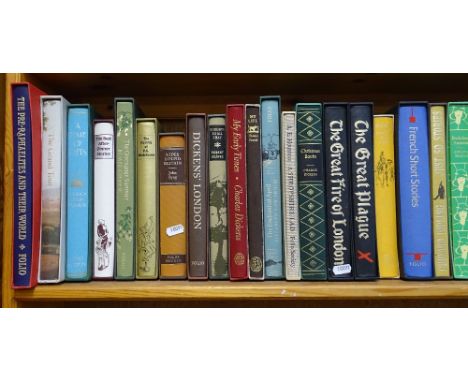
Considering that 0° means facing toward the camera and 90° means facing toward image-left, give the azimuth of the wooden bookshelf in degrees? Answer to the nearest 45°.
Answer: approximately 0°

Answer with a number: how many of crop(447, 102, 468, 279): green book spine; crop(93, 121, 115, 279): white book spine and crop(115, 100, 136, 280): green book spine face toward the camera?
3

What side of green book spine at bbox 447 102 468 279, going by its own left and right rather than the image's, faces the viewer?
front

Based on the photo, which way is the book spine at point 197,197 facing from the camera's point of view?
toward the camera

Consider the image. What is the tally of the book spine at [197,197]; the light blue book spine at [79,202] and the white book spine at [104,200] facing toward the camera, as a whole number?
3

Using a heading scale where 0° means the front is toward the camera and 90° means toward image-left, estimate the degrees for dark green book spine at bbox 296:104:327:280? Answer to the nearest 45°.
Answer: approximately 0°

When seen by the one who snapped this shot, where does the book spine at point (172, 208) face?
facing the viewer

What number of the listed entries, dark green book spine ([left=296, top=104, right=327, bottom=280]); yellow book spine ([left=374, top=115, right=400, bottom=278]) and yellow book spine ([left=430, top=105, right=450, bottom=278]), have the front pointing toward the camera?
3
